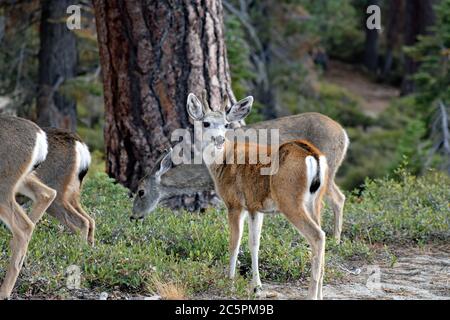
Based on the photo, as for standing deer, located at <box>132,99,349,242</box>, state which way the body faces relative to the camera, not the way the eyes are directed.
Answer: to the viewer's left

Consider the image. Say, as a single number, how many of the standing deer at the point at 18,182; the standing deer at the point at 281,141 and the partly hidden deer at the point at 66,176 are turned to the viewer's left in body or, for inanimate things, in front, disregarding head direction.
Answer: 3

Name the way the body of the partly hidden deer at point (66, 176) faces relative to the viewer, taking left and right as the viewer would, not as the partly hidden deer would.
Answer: facing to the left of the viewer

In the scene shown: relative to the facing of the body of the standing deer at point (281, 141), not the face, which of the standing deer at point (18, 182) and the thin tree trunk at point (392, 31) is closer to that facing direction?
the standing deer

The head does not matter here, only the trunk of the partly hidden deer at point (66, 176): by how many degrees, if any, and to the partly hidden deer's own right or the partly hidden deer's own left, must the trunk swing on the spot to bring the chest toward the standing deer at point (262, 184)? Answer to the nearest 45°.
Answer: approximately 135° to the partly hidden deer's own left

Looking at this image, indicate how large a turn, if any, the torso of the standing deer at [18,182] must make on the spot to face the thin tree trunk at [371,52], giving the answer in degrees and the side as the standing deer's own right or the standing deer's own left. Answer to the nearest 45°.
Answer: approximately 135° to the standing deer's own right

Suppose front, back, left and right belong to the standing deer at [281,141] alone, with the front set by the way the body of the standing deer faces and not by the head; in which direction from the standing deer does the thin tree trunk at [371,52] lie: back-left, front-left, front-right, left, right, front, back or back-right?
right

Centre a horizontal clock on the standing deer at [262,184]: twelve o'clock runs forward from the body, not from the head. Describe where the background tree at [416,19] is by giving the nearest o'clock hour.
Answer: The background tree is roughly at 2 o'clock from the standing deer.

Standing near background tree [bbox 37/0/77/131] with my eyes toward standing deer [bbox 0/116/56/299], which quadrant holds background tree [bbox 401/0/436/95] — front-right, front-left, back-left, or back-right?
back-left

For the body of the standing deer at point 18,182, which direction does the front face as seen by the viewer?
to the viewer's left

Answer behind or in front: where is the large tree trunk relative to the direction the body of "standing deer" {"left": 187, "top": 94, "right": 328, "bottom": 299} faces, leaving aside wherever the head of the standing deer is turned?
in front

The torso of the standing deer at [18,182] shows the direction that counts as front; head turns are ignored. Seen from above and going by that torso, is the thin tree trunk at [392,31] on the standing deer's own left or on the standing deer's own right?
on the standing deer's own right

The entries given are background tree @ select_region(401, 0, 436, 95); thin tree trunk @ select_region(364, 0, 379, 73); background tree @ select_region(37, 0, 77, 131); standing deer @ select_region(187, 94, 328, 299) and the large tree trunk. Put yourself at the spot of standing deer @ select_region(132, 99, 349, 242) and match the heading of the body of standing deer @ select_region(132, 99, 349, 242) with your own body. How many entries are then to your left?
1
